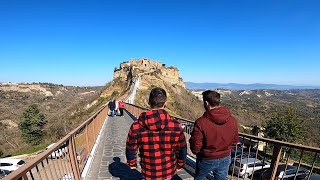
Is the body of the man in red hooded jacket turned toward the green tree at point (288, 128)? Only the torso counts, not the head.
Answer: no

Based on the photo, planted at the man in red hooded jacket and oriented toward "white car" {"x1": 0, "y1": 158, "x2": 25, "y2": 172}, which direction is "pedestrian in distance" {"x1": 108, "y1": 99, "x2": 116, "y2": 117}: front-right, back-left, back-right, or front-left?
front-right

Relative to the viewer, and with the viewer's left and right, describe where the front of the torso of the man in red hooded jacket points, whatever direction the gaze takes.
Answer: facing away from the viewer and to the left of the viewer

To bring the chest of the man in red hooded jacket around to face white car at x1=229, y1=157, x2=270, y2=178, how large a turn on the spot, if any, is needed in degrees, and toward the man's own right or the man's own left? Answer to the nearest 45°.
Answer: approximately 45° to the man's own right

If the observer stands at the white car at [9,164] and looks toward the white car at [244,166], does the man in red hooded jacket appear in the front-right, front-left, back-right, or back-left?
front-right

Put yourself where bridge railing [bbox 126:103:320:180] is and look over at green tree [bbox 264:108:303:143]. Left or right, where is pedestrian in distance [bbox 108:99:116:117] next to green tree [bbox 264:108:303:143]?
left

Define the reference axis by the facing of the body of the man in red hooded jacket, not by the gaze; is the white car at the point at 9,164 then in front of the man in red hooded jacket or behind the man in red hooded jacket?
in front

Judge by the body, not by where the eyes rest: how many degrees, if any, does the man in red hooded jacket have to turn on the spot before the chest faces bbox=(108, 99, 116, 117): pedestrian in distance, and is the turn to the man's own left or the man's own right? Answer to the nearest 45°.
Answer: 0° — they already face them
